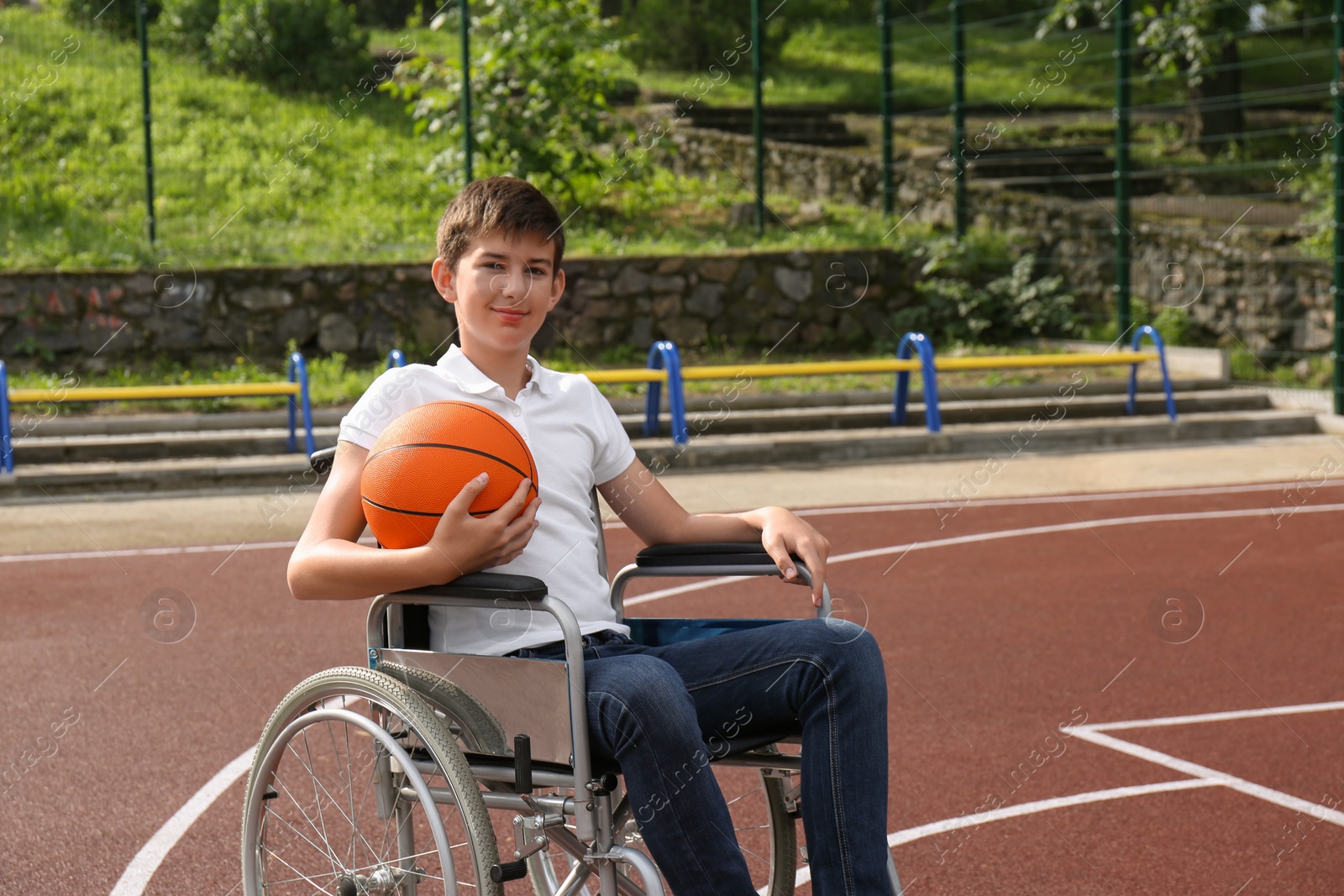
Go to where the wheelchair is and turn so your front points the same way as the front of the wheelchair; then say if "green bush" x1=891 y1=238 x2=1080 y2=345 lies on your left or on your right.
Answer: on your left

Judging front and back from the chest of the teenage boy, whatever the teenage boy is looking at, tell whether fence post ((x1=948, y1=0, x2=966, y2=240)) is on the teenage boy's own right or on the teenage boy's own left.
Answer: on the teenage boy's own left

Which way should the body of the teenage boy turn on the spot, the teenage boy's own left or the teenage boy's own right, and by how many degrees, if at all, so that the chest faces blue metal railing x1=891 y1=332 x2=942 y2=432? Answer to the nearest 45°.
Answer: approximately 135° to the teenage boy's own left

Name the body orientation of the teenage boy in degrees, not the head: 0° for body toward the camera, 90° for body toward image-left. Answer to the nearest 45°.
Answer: approximately 315°

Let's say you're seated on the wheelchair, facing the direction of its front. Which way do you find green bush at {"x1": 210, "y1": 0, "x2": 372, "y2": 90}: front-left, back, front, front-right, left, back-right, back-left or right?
back-left

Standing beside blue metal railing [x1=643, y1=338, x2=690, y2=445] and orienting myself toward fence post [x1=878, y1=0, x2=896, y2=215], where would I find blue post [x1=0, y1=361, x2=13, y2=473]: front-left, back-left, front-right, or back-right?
back-left

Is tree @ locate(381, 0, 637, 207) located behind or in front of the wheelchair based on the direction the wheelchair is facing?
behind

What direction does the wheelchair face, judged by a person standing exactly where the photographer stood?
facing the viewer and to the right of the viewer

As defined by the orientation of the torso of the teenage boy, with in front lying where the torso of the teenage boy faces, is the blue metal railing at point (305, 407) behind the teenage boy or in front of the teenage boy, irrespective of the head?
behind

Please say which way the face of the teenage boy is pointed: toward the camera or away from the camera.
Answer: toward the camera

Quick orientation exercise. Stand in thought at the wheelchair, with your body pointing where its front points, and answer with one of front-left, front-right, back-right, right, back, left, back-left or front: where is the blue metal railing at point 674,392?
back-left
